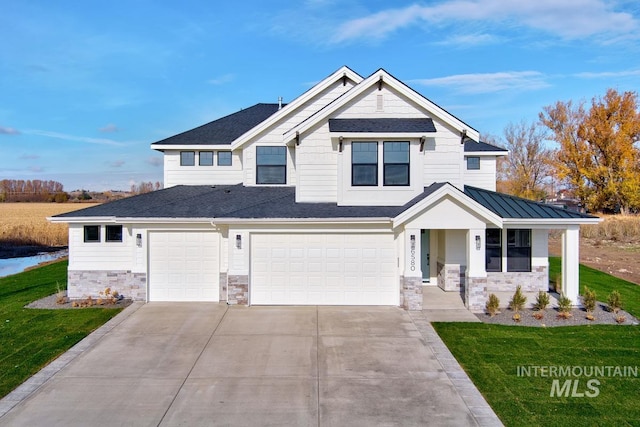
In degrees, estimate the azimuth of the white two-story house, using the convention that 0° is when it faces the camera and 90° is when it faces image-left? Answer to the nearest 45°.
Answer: approximately 0°

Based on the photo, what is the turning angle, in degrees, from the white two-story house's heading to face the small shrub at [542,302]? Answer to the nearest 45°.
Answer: approximately 90° to its left

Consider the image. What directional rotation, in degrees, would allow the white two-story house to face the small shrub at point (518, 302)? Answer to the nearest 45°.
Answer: approximately 90° to its left

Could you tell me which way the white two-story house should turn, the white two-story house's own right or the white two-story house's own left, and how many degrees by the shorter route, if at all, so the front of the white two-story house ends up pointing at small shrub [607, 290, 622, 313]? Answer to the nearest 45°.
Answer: approximately 90° to the white two-story house's own left
